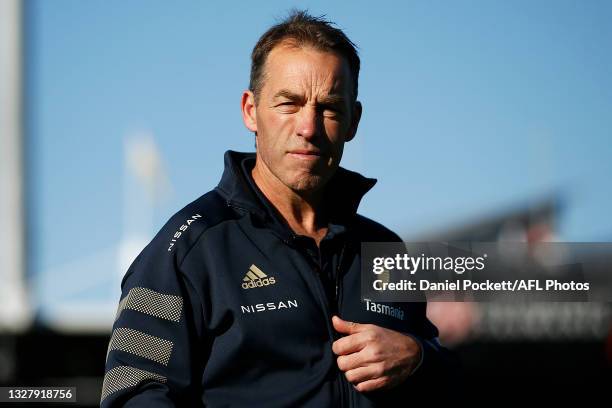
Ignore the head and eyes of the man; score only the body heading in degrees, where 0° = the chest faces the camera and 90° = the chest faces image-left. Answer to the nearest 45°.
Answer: approximately 315°
